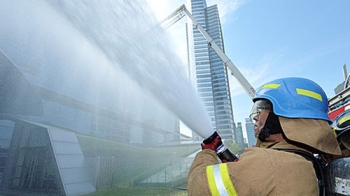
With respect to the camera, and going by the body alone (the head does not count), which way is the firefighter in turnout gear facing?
to the viewer's left
